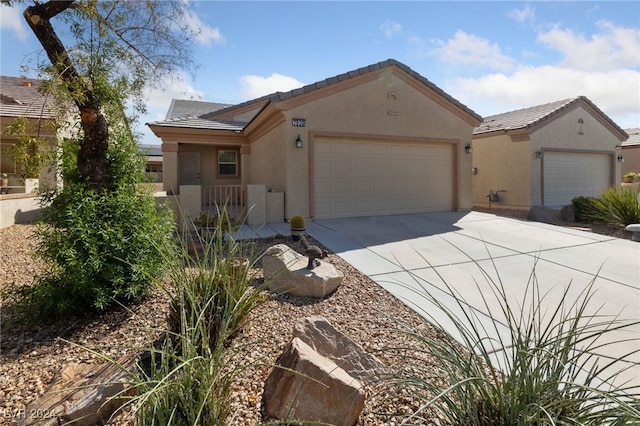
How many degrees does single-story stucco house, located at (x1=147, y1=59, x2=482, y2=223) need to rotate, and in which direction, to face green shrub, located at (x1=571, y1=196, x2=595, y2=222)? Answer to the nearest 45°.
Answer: approximately 45° to its left

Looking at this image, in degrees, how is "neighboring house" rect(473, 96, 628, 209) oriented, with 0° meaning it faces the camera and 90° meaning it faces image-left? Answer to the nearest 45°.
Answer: approximately 315°

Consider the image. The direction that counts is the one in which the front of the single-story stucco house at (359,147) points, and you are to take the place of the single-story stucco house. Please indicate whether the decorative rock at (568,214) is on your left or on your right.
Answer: on your left

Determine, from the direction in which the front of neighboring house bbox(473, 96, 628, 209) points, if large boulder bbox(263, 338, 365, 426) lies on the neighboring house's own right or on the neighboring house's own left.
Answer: on the neighboring house's own right

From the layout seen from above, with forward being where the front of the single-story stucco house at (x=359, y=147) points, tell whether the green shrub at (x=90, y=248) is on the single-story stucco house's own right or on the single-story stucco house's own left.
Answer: on the single-story stucco house's own right

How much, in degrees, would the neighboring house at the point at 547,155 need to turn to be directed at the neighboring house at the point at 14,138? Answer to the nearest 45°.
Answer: approximately 90° to its right

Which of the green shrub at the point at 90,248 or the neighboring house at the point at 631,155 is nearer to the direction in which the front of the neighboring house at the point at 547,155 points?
the green shrub
